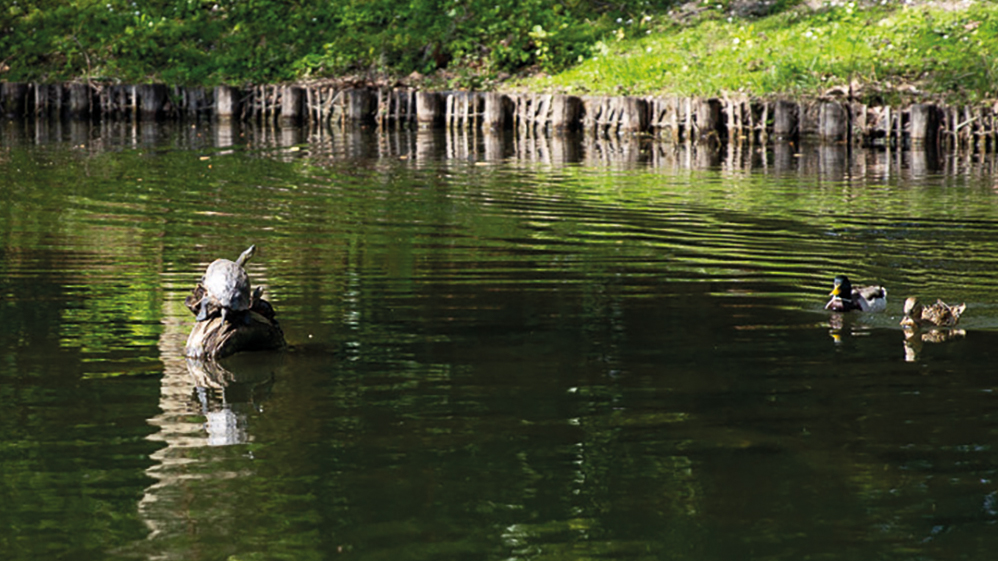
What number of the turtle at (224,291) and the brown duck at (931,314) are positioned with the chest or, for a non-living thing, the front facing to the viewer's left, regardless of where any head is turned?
1

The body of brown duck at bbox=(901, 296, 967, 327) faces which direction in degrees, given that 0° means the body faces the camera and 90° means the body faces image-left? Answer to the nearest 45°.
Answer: approximately 90°

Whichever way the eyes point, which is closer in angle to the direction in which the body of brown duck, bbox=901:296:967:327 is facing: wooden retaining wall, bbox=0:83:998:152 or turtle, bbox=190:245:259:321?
the turtle

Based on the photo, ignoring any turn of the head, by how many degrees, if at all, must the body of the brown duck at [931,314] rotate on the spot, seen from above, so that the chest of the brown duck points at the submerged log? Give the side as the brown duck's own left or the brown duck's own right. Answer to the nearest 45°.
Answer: approximately 45° to the brown duck's own left

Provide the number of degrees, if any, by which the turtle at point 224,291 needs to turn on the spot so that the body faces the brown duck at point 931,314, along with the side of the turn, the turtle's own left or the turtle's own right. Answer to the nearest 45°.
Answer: approximately 45° to the turtle's own right

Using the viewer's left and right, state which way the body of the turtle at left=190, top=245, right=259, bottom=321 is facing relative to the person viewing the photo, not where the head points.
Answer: facing away from the viewer and to the right of the viewer
